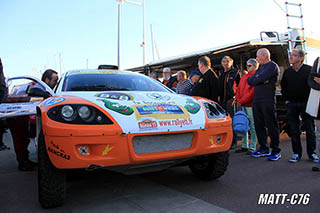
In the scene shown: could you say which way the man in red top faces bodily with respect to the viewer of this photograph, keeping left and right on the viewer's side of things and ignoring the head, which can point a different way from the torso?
facing to the left of the viewer

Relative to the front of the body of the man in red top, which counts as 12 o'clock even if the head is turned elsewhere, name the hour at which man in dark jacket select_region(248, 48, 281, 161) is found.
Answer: The man in dark jacket is roughly at 8 o'clock from the man in red top.

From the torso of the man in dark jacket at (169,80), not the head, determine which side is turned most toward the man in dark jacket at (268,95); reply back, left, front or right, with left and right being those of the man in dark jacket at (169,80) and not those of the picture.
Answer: left

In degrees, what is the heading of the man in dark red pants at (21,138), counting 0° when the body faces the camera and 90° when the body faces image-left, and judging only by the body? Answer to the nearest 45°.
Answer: approximately 270°

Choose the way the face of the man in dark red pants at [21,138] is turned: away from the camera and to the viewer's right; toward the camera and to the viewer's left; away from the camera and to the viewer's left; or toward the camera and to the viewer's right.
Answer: toward the camera and to the viewer's right

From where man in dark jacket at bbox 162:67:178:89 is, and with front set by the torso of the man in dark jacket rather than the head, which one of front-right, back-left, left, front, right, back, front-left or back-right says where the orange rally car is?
front-left

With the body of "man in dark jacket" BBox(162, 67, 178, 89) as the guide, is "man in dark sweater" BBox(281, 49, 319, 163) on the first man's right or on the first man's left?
on the first man's left

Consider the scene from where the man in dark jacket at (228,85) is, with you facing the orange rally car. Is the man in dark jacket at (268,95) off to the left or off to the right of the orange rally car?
left
